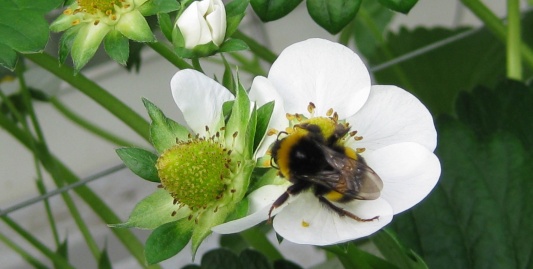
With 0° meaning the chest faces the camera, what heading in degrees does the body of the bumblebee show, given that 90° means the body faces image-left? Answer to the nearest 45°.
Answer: approximately 90°
